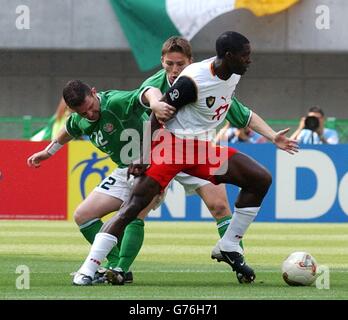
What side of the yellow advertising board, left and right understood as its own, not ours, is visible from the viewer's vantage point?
front

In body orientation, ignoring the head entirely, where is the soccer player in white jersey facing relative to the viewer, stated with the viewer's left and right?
facing the viewer and to the right of the viewer

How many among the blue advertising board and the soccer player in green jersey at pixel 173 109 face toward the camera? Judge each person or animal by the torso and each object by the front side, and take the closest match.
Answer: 2

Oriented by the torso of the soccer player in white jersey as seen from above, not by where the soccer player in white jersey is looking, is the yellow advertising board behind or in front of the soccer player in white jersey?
behind

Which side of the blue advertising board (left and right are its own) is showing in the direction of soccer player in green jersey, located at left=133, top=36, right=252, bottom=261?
front

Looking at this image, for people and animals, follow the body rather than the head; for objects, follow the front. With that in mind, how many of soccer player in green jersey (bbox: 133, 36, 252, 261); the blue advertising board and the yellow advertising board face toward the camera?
3

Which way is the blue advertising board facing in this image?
toward the camera

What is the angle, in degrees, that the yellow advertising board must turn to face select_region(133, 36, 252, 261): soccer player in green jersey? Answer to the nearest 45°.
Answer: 0° — it already faces them

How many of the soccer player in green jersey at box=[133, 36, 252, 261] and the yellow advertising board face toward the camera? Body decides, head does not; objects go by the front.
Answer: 2

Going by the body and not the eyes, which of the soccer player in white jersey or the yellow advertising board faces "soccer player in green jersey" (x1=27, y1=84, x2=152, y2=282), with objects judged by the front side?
the yellow advertising board

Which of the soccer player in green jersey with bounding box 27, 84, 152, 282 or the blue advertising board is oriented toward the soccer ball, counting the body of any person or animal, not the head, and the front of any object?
the blue advertising board
